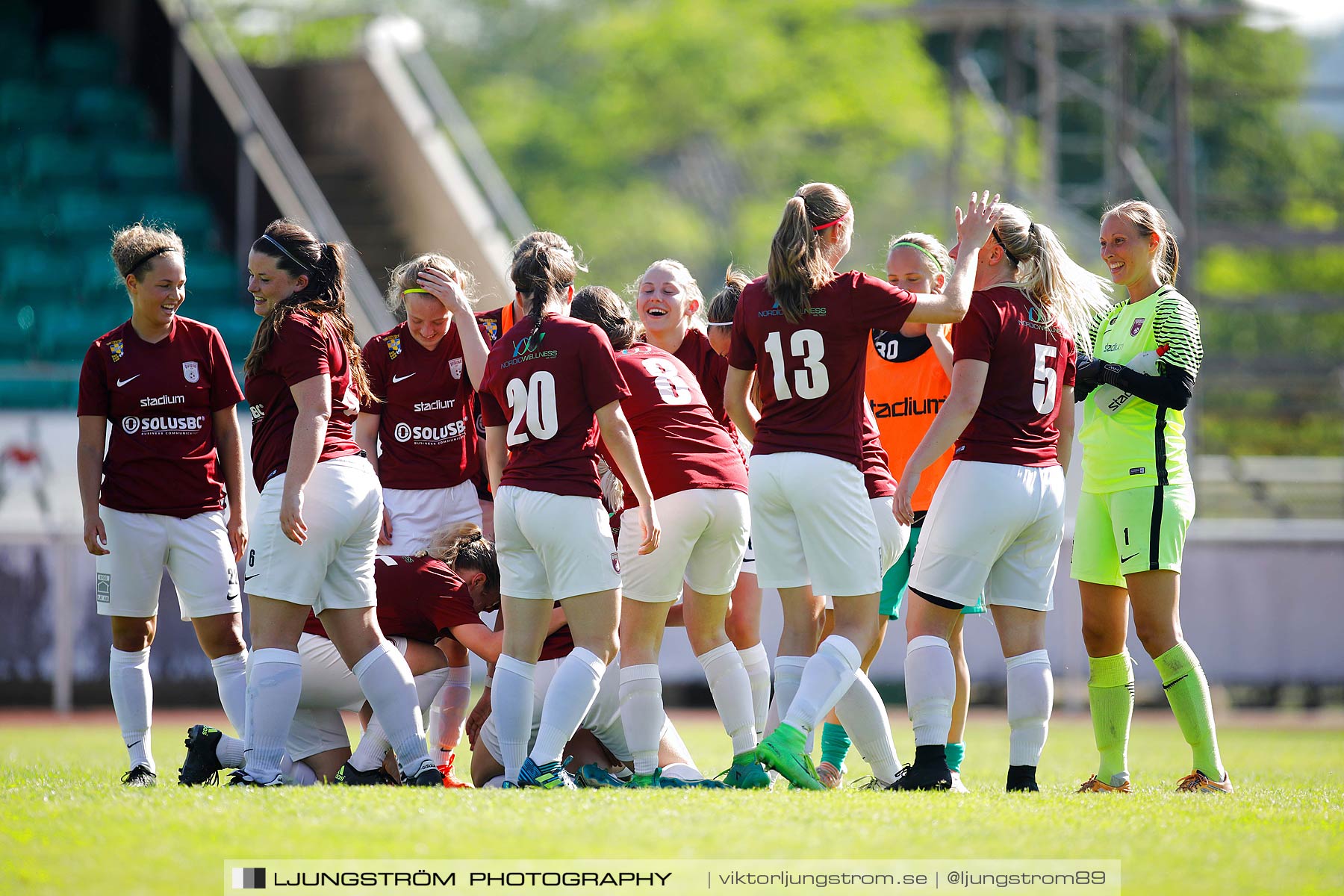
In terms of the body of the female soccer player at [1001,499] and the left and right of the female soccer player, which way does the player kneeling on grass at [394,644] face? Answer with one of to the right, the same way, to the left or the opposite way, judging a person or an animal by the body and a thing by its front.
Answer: to the right

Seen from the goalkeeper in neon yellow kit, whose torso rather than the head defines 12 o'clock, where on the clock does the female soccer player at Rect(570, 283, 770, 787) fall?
The female soccer player is roughly at 1 o'clock from the goalkeeper in neon yellow kit.

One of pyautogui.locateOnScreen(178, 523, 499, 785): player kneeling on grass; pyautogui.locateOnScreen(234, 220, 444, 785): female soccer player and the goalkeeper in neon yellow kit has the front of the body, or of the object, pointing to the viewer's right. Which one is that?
the player kneeling on grass

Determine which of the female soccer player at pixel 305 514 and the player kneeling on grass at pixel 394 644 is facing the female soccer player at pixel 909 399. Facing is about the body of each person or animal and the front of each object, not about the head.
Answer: the player kneeling on grass

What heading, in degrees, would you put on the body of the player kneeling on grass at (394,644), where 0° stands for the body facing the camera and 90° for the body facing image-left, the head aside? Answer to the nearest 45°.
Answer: approximately 270°

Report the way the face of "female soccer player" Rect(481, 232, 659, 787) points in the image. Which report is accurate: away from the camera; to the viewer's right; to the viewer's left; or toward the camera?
away from the camera

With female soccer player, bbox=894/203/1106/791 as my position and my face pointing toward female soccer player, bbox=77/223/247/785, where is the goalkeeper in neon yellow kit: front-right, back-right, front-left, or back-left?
back-right

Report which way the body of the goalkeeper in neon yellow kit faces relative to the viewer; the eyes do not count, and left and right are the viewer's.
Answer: facing the viewer and to the left of the viewer

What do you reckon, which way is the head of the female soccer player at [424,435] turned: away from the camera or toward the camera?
toward the camera

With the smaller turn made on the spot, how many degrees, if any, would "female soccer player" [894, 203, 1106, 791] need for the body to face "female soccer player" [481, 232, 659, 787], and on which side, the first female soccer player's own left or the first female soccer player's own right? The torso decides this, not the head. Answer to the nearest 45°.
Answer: approximately 45° to the first female soccer player's own left

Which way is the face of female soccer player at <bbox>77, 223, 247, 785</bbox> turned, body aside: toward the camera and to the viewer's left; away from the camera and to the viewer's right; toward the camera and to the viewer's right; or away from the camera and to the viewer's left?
toward the camera and to the viewer's right

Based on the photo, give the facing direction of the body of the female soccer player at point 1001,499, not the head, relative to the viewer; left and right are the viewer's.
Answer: facing away from the viewer and to the left of the viewer
